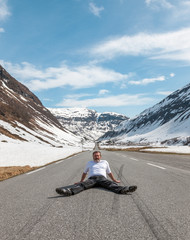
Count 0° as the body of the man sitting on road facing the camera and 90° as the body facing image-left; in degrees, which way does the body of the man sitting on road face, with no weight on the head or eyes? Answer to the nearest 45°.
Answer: approximately 0°
